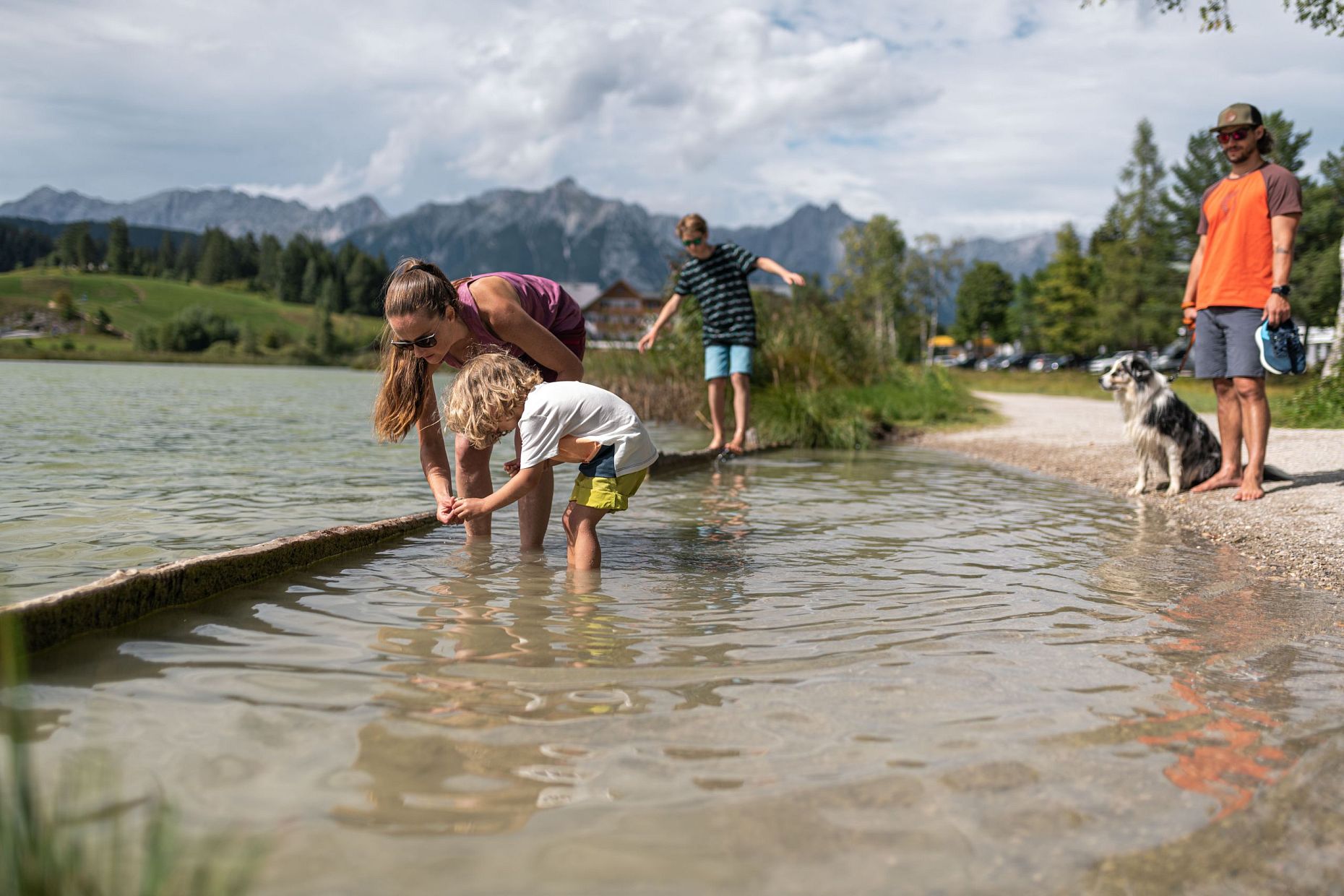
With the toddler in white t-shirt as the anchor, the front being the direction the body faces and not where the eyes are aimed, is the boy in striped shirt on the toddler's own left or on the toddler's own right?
on the toddler's own right

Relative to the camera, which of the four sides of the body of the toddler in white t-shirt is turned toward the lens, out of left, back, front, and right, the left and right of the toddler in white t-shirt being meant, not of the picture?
left

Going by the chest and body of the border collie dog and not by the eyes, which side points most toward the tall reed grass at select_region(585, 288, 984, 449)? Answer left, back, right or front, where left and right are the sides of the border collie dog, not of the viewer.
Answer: right

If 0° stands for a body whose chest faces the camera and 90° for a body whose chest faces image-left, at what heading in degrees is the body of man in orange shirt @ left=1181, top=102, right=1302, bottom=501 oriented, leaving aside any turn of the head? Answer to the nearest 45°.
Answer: approximately 45°

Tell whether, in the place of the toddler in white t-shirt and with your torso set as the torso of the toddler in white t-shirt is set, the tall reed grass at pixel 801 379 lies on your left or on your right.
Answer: on your right

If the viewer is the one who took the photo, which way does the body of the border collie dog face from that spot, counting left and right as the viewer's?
facing the viewer and to the left of the viewer
